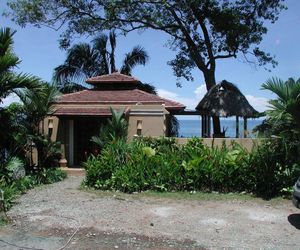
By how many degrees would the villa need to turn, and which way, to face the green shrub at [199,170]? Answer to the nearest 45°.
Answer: approximately 45° to its left

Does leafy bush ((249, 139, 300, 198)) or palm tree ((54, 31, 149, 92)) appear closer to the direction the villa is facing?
the leafy bush

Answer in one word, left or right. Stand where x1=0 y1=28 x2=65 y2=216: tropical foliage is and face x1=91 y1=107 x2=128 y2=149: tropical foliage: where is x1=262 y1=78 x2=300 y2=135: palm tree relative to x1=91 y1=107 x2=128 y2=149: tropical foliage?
right

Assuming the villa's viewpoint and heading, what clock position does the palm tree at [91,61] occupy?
The palm tree is roughly at 6 o'clock from the villa.

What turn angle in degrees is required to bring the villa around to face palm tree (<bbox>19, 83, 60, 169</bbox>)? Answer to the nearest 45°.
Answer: approximately 45° to its right

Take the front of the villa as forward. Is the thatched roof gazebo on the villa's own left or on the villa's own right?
on the villa's own left

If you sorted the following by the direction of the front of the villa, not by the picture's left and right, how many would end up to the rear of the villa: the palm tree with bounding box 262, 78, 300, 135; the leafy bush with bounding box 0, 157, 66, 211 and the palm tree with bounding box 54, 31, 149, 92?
1

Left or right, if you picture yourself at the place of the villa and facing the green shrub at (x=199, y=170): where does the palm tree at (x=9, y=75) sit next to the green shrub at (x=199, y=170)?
right

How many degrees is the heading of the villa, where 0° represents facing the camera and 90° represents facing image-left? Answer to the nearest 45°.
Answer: approximately 0°
